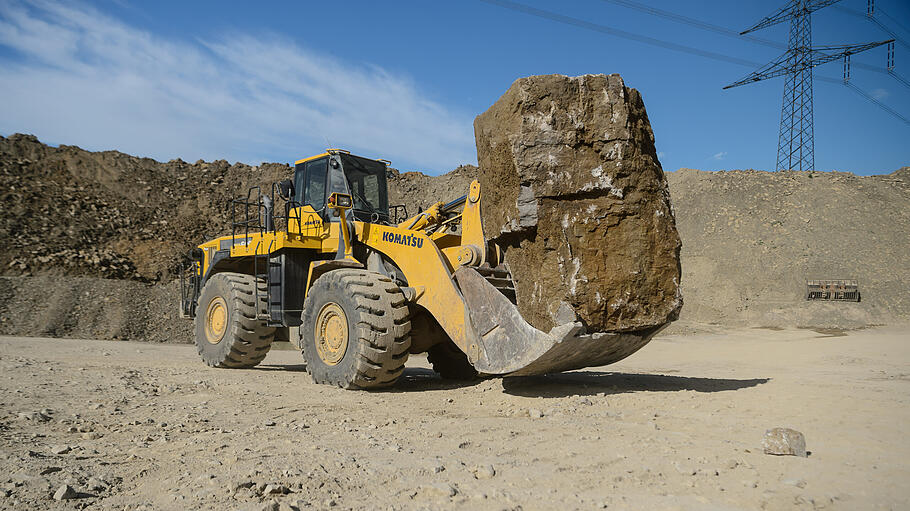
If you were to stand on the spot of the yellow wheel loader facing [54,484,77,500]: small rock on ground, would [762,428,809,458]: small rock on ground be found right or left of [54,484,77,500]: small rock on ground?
left

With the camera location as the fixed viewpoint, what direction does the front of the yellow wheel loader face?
facing the viewer and to the right of the viewer

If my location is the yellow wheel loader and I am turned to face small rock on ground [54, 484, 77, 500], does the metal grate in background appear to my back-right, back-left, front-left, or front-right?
back-left

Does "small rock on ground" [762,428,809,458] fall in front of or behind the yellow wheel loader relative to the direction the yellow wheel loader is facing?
in front

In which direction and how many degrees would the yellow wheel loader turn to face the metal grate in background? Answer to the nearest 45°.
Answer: approximately 90° to its left

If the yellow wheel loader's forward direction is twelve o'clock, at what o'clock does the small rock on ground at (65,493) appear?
The small rock on ground is roughly at 2 o'clock from the yellow wheel loader.

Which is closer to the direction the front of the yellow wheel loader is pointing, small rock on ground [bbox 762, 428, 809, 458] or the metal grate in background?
the small rock on ground
